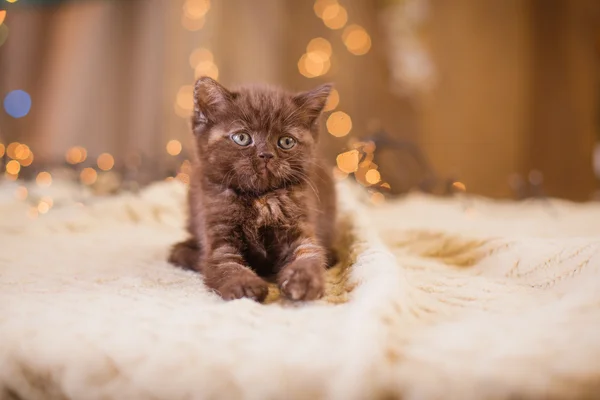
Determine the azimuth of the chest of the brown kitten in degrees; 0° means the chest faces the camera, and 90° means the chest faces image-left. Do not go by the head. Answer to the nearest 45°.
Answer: approximately 0°
